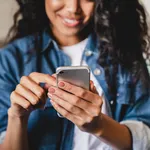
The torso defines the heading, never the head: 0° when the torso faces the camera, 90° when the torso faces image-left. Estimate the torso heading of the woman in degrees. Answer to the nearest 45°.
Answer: approximately 0°
